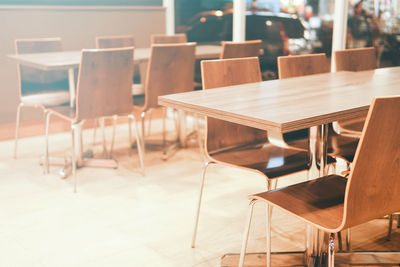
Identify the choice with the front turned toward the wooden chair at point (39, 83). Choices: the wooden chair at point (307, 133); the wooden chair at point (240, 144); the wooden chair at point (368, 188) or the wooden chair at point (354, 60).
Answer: the wooden chair at point (368, 188)

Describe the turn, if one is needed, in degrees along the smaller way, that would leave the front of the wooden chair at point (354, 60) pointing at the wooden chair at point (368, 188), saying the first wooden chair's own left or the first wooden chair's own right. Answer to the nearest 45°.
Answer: approximately 45° to the first wooden chair's own right

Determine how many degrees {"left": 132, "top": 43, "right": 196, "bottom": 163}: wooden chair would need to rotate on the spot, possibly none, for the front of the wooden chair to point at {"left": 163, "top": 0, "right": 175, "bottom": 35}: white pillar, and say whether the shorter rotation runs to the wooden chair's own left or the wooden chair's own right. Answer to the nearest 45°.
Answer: approximately 45° to the wooden chair's own right

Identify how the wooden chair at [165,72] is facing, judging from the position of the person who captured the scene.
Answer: facing away from the viewer and to the left of the viewer

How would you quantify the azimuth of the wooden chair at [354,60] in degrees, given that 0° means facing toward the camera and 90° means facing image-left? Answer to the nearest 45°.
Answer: approximately 315°

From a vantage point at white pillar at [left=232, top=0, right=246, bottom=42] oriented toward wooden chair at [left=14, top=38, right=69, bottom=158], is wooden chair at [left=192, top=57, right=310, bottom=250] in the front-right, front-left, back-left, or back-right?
front-left

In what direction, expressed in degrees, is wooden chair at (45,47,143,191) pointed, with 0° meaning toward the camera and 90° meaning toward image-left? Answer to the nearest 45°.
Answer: approximately 135°

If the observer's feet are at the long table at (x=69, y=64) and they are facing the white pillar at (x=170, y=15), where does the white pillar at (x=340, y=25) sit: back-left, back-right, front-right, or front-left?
front-right

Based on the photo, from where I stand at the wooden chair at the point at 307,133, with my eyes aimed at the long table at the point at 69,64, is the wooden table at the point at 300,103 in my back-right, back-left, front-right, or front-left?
back-left

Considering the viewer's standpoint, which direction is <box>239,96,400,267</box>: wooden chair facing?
facing away from the viewer and to the left of the viewer

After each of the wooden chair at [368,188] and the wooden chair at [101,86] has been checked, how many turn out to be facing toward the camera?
0
